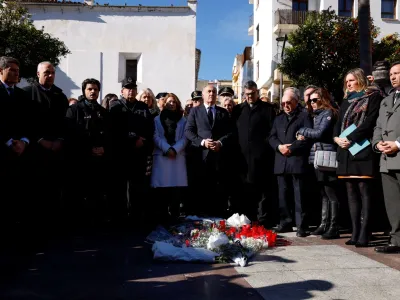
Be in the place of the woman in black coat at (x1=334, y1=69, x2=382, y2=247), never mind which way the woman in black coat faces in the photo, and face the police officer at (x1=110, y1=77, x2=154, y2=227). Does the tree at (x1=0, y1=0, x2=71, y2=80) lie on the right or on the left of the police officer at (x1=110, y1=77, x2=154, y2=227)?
right

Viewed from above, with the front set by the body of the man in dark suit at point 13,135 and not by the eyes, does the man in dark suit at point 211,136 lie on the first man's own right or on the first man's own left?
on the first man's own left

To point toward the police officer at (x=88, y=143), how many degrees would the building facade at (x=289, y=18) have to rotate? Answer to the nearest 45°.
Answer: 0° — it already faces them

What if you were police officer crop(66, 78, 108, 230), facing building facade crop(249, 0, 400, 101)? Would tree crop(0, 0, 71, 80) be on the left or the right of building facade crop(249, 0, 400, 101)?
left

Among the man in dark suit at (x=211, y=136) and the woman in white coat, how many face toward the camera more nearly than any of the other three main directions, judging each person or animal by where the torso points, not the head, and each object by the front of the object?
2

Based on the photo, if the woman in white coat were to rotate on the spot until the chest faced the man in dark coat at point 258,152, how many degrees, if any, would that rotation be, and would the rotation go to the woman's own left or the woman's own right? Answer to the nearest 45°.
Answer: approximately 90° to the woman's own left

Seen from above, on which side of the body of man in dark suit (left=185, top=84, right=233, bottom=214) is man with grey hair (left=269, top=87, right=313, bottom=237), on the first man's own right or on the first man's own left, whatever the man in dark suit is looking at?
on the first man's own left

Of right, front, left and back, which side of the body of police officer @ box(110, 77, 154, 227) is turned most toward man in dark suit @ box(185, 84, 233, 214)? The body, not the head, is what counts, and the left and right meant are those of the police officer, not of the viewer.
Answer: left

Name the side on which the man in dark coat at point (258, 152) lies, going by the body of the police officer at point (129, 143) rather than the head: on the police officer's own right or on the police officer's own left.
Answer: on the police officer's own left

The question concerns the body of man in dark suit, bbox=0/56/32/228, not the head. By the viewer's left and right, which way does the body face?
facing the viewer and to the right of the viewer

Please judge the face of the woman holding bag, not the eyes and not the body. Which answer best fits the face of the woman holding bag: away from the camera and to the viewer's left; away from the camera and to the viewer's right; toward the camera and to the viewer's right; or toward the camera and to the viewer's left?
toward the camera and to the viewer's left

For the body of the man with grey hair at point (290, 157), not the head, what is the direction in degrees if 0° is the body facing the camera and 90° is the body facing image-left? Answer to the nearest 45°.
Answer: approximately 45°

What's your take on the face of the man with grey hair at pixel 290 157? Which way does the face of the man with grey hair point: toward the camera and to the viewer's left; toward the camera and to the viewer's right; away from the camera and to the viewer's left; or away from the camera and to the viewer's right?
toward the camera and to the viewer's left

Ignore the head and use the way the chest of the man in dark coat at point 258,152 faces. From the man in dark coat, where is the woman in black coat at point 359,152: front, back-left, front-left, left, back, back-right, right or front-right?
front-left

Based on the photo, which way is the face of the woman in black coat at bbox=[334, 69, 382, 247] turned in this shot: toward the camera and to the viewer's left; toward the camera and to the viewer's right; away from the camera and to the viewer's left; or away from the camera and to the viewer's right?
toward the camera and to the viewer's left

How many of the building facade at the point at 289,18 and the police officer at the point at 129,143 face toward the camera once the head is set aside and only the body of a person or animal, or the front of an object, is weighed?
2

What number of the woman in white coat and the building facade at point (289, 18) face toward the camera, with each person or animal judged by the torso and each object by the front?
2
